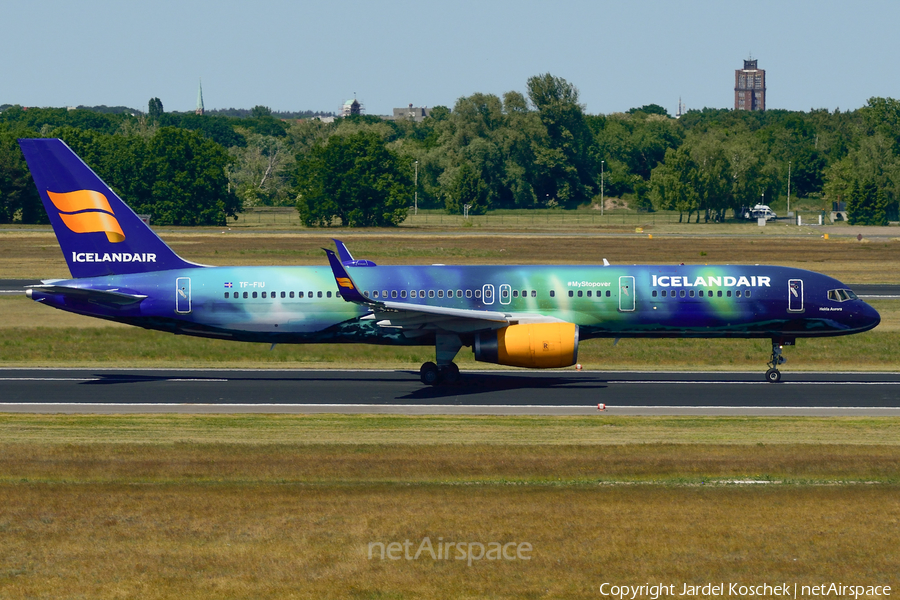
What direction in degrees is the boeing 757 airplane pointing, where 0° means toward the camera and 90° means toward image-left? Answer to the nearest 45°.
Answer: approximately 270°
